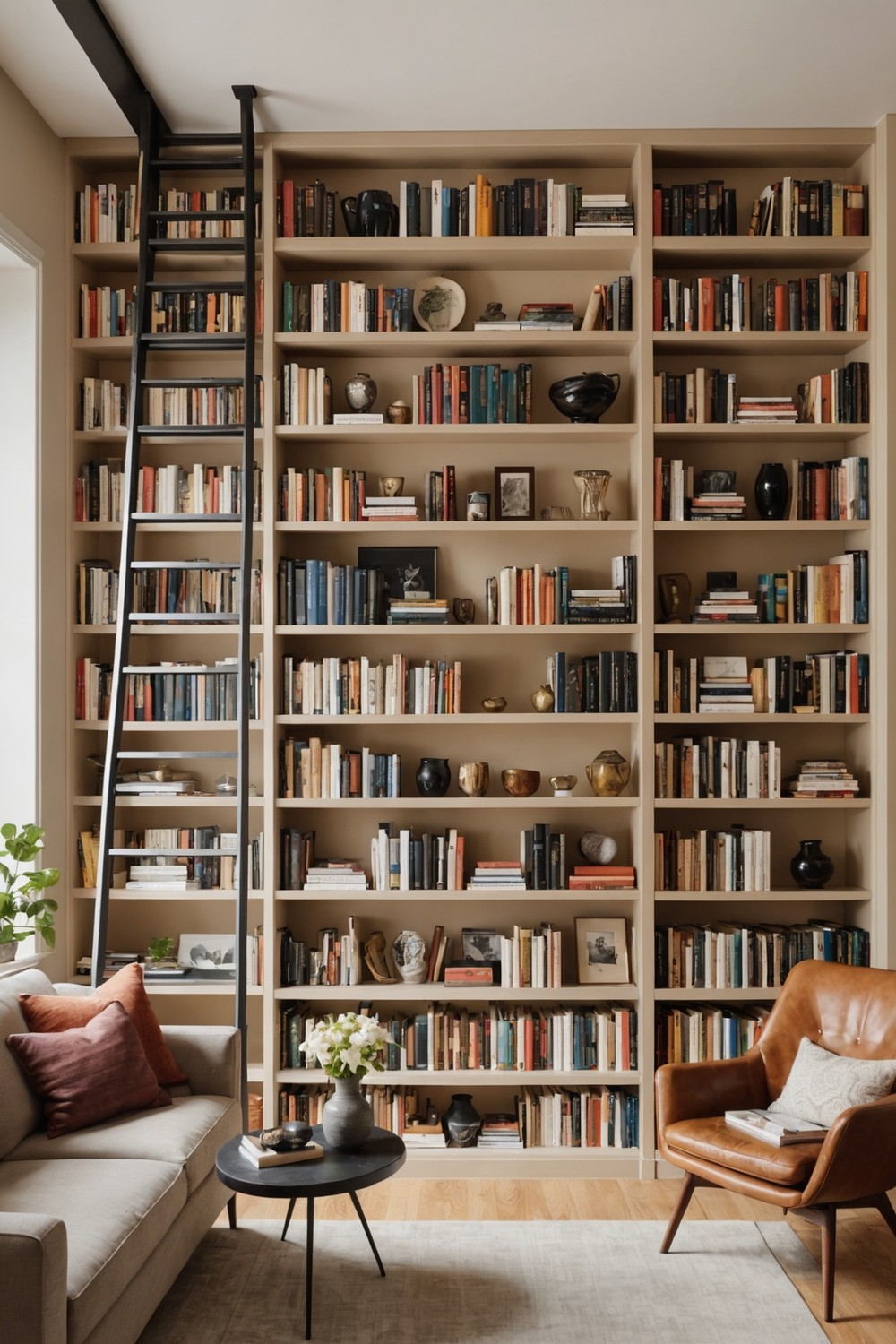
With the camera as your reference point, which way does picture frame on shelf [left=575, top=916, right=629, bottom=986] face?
facing the viewer

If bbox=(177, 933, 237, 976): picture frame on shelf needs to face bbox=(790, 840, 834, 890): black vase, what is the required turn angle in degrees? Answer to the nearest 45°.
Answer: approximately 90° to its left

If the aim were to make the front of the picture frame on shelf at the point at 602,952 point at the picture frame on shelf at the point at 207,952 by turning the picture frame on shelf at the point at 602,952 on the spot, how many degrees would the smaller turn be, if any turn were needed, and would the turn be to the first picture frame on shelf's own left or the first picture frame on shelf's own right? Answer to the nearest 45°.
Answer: approximately 90° to the first picture frame on shelf's own right

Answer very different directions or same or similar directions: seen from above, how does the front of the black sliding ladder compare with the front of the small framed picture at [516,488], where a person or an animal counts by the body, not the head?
same or similar directions

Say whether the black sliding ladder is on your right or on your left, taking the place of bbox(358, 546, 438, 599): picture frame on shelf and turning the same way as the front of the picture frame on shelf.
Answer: on your right

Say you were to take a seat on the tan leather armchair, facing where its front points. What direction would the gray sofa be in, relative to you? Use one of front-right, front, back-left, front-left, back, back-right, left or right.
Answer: front

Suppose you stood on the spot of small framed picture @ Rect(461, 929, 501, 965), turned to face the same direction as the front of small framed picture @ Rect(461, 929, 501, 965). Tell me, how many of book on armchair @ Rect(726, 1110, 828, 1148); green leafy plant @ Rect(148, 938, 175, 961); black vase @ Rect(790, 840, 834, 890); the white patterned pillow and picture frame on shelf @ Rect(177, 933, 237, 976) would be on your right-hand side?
2

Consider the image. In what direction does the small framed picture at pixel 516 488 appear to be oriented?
toward the camera

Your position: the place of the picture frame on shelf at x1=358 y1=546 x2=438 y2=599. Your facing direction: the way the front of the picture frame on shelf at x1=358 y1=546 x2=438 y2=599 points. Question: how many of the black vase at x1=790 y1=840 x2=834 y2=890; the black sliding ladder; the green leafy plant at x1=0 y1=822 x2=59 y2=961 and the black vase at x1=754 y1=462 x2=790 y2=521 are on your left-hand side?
2

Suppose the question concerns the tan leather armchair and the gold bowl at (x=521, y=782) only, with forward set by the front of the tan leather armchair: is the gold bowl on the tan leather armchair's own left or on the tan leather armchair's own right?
on the tan leather armchair's own right

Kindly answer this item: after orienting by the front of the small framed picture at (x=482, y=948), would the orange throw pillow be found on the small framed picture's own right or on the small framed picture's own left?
on the small framed picture's own right

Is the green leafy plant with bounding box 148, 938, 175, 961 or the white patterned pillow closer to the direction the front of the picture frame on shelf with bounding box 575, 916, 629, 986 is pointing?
the white patterned pillow

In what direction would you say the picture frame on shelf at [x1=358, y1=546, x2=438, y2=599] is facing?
toward the camera
